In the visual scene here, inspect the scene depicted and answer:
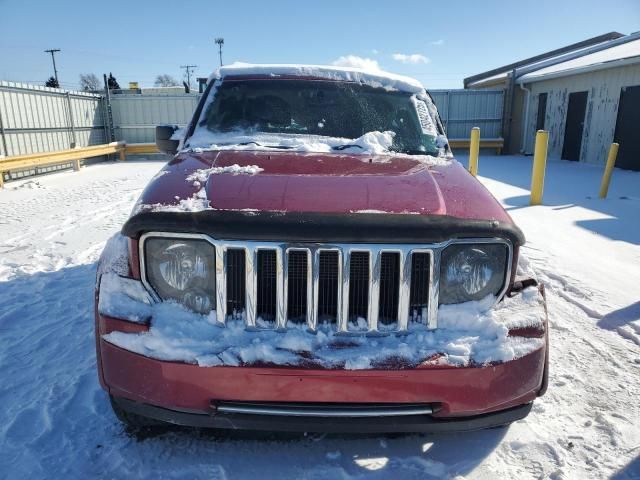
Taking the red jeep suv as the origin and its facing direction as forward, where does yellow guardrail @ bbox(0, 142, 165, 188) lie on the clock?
The yellow guardrail is roughly at 5 o'clock from the red jeep suv.

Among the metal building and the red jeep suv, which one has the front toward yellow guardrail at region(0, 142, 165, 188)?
the metal building

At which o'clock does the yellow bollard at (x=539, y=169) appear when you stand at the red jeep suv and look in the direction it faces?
The yellow bollard is roughly at 7 o'clock from the red jeep suv.

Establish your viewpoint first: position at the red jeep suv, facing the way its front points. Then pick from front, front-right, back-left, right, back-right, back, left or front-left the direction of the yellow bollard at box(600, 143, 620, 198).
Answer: back-left

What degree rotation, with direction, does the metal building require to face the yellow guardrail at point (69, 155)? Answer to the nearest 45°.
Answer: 0° — it already faces it

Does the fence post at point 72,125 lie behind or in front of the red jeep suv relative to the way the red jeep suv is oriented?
behind

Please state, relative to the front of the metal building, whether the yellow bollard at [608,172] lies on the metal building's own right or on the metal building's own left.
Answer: on the metal building's own left

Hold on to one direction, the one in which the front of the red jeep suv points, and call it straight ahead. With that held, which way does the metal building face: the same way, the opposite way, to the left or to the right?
to the right

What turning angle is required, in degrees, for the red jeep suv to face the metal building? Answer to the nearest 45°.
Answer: approximately 135° to its left

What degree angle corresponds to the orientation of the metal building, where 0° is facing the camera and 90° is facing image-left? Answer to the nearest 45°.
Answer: approximately 45°
